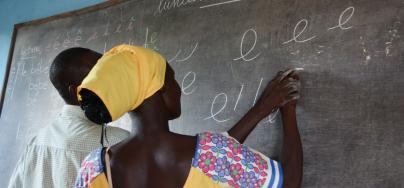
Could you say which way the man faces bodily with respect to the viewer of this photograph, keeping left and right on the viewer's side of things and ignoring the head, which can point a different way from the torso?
facing away from the viewer and to the right of the viewer
